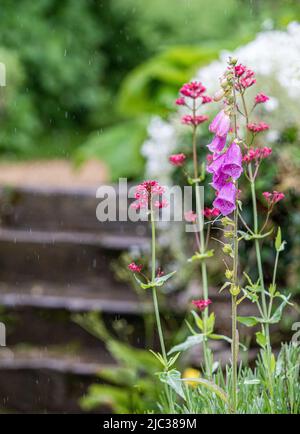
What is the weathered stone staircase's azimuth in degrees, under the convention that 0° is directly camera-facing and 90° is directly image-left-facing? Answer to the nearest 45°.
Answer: approximately 0°
